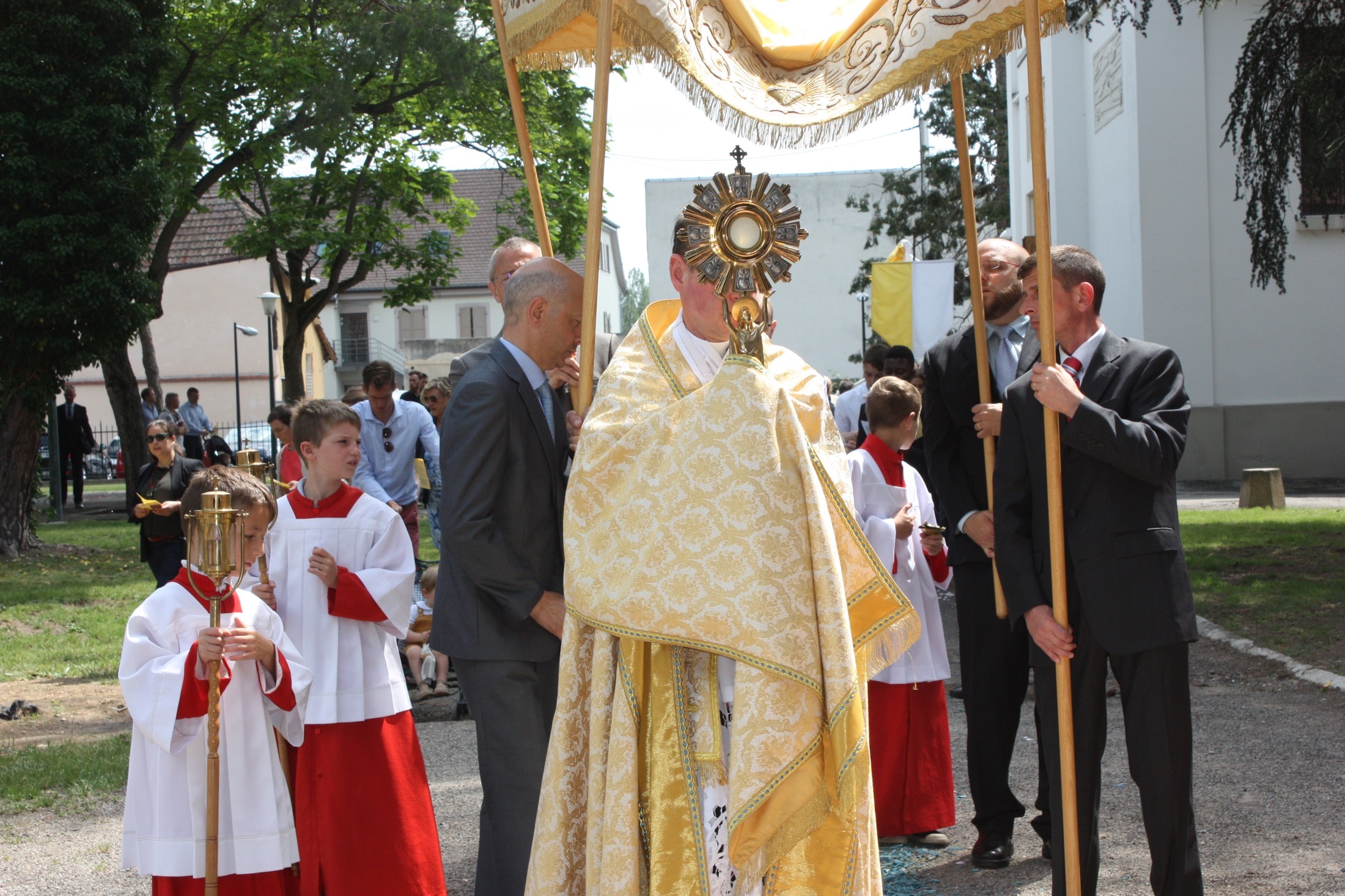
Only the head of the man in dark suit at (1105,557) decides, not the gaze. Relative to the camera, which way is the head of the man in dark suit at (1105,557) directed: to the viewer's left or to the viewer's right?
to the viewer's left

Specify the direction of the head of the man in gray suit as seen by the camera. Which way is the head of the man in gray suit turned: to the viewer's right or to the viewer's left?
to the viewer's right

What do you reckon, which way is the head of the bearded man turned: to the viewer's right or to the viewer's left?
to the viewer's left

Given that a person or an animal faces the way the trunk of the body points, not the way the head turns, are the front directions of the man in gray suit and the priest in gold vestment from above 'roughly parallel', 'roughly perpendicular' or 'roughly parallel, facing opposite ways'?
roughly perpendicular

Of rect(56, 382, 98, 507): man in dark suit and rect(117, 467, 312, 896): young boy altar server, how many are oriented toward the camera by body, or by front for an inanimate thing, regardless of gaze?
2

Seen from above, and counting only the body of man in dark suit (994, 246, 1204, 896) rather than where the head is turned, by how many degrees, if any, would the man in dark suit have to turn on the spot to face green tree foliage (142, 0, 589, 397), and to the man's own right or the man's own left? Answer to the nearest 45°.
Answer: approximately 90° to the man's own right

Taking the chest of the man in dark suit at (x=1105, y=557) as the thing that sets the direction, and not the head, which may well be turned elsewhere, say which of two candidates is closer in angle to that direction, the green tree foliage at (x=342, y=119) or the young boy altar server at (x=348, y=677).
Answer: the young boy altar server

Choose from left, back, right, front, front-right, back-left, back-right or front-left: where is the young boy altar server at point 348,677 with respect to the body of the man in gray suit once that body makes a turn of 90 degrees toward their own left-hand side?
front-left

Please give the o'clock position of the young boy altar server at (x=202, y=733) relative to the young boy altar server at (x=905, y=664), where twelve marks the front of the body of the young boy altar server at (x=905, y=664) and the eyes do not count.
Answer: the young boy altar server at (x=202, y=733) is roughly at 3 o'clock from the young boy altar server at (x=905, y=664).

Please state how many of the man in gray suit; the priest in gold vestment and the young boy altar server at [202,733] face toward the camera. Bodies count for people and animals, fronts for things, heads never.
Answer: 2
